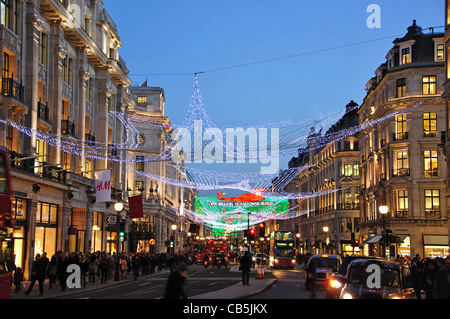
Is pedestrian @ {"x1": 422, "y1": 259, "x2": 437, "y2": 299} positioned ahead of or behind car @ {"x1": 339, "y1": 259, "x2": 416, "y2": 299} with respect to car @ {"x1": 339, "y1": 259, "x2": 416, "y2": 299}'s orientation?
behind

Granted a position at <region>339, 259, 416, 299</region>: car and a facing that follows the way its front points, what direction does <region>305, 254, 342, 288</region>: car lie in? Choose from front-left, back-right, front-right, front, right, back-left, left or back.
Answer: back-right

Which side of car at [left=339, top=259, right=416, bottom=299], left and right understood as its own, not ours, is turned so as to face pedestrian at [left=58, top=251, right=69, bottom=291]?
right

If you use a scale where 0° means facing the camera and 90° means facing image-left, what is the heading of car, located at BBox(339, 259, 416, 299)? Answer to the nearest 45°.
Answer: approximately 45°

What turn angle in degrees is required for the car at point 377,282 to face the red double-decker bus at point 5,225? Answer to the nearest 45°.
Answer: approximately 45° to its right

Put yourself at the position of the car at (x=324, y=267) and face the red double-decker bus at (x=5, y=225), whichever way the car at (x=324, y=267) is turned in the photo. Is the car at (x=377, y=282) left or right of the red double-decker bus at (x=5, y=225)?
left

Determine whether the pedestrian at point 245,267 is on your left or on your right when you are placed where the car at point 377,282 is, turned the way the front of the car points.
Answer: on your right

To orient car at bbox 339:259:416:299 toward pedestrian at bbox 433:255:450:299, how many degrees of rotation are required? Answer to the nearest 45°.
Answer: approximately 90° to its left

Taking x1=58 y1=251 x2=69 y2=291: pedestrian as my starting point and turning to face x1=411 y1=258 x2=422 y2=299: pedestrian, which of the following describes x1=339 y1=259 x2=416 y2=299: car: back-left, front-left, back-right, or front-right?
front-right

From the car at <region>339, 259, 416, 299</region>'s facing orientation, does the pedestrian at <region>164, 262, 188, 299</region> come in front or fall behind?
in front
